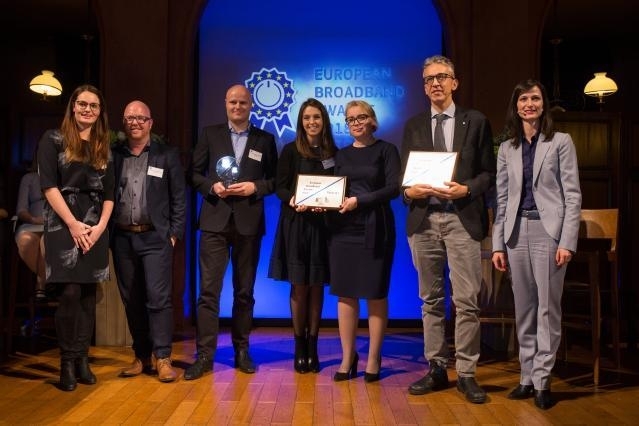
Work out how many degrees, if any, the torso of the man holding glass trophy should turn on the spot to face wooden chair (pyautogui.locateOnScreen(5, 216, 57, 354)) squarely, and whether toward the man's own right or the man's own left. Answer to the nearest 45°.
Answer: approximately 135° to the man's own right

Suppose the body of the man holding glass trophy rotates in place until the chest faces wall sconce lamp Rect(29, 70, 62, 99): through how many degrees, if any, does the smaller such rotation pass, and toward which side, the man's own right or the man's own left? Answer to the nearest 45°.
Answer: approximately 135° to the man's own right

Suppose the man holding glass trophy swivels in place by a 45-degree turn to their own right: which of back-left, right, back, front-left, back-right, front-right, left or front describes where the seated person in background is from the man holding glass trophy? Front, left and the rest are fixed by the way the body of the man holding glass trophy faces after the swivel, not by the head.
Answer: right

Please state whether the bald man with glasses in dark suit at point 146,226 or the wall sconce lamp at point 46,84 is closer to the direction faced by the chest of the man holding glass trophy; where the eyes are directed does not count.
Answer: the bald man with glasses in dark suit

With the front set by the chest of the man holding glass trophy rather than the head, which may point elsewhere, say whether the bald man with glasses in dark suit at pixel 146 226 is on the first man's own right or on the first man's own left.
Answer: on the first man's own right

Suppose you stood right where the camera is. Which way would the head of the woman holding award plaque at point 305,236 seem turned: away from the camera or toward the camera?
toward the camera

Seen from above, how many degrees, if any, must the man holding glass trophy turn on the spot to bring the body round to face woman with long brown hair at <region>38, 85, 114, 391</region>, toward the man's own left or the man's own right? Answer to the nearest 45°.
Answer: approximately 90° to the man's own right

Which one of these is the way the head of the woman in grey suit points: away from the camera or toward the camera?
toward the camera

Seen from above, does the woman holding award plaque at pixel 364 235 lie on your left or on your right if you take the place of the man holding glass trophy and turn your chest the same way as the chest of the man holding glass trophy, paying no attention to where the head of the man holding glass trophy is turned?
on your left

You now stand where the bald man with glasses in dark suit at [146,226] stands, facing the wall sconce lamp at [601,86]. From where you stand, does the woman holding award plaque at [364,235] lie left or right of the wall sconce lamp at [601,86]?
right

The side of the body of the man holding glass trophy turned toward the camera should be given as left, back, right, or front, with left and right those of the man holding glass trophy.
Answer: front

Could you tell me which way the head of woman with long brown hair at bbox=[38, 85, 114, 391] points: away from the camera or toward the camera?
toward the camera
